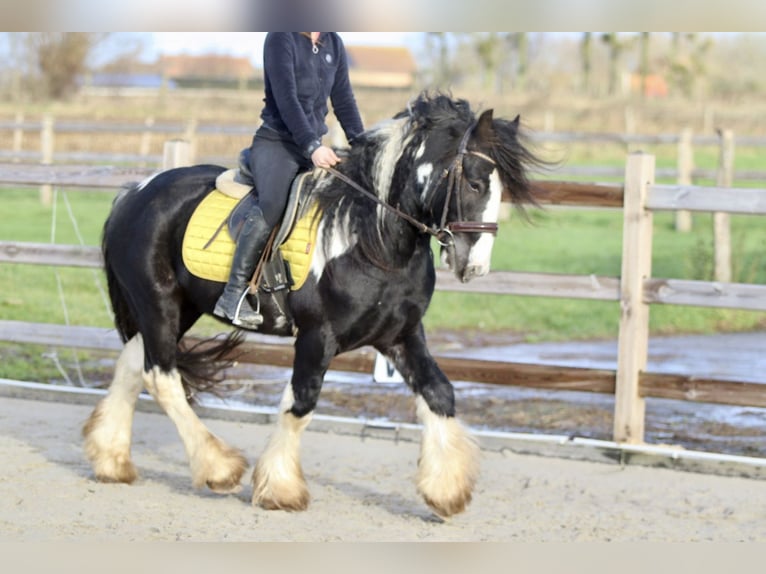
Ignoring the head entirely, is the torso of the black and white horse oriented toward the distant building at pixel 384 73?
no

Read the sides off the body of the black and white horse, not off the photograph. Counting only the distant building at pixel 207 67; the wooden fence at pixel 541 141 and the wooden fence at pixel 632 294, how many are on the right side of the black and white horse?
0

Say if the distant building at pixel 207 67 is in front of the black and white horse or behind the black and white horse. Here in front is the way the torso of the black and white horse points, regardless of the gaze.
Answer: behind

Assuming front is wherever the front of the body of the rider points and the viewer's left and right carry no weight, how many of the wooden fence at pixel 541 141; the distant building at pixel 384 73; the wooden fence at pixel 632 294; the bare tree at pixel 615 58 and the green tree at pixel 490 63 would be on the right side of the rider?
0

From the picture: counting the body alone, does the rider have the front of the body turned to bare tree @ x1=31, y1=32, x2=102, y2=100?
no

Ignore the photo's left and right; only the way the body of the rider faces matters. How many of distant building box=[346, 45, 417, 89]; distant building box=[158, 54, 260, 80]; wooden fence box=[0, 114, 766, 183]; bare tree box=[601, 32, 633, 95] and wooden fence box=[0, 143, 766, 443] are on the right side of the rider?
0

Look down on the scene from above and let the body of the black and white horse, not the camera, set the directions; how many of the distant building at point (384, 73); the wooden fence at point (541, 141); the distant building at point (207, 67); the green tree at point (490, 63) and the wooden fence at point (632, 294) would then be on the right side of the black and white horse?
0

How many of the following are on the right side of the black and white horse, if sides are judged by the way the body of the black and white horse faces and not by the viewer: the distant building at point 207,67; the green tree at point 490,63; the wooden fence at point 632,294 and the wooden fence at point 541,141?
0

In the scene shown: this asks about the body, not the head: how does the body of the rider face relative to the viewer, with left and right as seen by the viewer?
facing the viewer and to the right of the viewer

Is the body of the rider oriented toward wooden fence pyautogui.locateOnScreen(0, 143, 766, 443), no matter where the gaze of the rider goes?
no

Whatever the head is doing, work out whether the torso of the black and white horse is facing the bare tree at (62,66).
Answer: no

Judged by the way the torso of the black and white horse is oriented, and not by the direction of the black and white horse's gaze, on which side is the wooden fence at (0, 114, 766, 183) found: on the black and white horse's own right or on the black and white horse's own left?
on the black and white horse's own left
